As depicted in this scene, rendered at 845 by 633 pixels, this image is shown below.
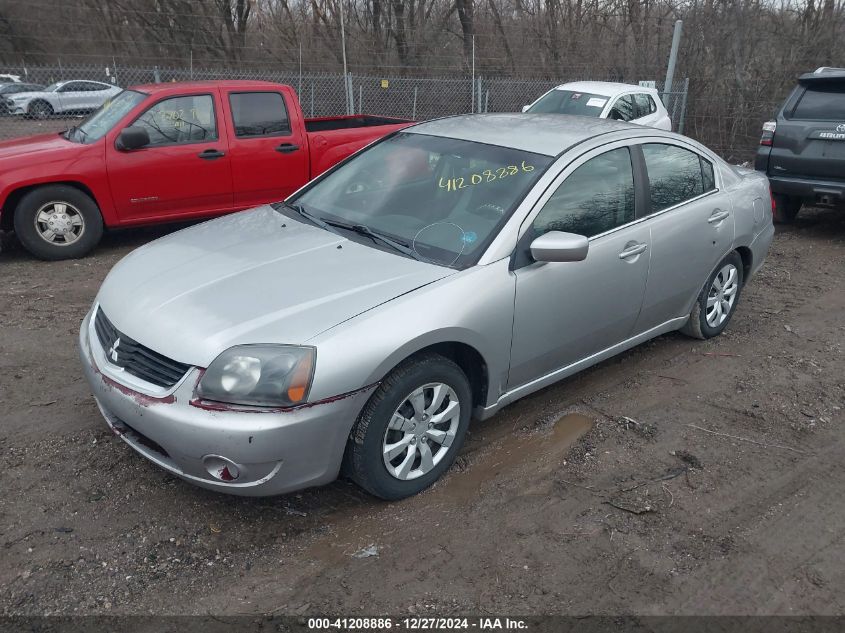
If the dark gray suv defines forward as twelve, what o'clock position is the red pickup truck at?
The red pickup truck is roughly at 8 o'clock from the dark gray suv.

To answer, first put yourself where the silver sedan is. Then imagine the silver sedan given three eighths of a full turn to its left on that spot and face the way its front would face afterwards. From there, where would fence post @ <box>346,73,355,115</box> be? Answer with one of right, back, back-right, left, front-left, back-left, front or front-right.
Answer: left

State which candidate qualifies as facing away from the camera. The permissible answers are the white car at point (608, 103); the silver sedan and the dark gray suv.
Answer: the dark gray suv

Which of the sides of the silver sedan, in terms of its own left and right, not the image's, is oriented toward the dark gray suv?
back

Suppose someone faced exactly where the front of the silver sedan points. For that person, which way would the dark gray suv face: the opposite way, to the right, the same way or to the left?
the opposite way

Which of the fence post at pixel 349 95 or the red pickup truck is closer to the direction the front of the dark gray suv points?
the fence post

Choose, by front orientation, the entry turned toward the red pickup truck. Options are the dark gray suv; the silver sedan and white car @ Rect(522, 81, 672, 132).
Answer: the white car

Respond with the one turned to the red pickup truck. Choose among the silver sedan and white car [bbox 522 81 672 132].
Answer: the white car

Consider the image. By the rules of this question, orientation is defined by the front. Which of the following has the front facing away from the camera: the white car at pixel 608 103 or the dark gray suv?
the dark gray suv

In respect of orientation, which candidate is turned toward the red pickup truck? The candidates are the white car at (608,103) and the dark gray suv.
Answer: the white car

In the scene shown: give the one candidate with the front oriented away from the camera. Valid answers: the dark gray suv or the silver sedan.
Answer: the dark gray suv

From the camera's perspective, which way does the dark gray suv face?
away from the camera

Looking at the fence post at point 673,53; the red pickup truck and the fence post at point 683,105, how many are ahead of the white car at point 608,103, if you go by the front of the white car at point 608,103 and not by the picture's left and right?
1

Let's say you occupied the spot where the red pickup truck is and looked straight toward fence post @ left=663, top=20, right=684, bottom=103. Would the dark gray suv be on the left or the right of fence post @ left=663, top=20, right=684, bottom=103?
right

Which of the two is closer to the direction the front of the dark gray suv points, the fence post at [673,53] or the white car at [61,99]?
the fence post
